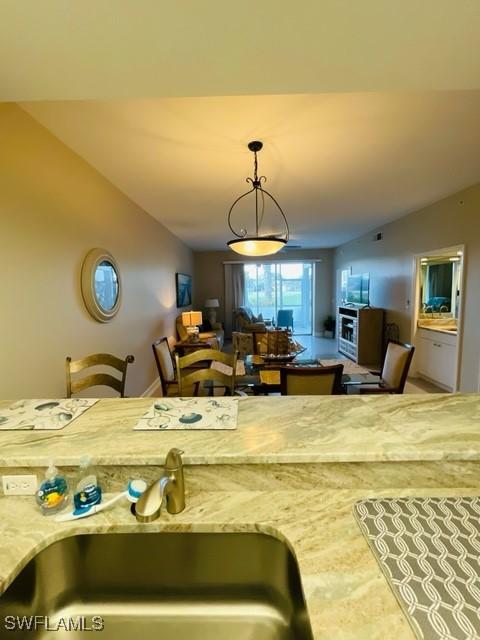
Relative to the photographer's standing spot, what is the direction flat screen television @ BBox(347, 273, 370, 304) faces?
facing the viewer and to the left of the viewer

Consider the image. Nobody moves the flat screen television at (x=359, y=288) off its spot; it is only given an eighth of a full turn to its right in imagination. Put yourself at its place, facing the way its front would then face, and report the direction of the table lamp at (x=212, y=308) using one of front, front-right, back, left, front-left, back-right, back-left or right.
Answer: front

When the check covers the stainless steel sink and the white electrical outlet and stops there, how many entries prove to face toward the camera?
2

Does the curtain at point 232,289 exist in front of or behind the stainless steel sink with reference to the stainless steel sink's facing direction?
behind

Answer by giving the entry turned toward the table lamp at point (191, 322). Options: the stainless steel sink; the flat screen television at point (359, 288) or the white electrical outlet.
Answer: the flat screen television

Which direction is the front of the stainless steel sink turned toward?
toward the camera

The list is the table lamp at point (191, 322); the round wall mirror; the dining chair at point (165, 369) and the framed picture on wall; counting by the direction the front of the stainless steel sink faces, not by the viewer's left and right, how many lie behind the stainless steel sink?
4

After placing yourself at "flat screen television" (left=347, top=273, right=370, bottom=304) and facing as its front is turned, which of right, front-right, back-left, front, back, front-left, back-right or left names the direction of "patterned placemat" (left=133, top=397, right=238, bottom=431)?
front-left

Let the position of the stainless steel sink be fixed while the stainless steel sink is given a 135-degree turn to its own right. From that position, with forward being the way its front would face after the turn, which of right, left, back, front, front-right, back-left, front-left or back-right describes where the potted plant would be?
right

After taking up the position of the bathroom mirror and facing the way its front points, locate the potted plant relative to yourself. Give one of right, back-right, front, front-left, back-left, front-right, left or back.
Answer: right

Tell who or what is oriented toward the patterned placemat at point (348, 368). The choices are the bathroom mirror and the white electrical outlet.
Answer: the bathroom mirror
